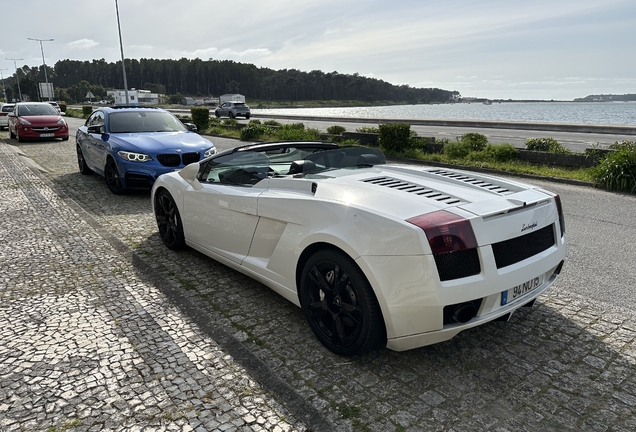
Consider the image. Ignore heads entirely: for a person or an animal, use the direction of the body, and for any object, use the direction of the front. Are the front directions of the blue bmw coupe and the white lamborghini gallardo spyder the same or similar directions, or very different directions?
very different directions

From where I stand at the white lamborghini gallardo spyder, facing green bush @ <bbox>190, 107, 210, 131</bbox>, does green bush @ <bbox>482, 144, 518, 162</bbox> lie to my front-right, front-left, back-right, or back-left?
front-right

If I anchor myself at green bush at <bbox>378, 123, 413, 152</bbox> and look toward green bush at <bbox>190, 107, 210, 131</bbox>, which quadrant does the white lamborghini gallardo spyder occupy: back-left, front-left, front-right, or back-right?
back-left

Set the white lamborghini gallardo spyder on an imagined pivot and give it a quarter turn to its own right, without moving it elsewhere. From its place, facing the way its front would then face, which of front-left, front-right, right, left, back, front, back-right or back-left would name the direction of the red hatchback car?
left

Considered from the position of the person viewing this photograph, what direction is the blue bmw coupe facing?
facing the viewer and to the right of the viewer

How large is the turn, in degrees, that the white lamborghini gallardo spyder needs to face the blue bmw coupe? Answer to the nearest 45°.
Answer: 0° — it already faces it

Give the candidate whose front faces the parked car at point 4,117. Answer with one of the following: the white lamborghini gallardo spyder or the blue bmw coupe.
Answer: the white lamborghini gallardo spyder

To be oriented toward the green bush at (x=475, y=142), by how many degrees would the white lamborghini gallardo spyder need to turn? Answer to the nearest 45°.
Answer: approximately 45° to its right

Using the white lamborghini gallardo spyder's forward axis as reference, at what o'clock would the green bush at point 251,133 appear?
The green bush is roughly at 1 o'clock from the white lamborghini gallardo spyder.

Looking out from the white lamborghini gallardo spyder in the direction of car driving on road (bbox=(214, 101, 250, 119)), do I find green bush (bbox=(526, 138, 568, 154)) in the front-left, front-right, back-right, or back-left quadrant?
front-right

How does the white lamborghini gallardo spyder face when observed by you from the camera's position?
facing away from the viewer and to the left of the viewer

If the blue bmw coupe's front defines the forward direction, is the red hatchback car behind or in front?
behind

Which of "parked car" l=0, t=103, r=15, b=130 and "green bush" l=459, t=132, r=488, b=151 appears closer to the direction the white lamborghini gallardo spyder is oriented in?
the parked car

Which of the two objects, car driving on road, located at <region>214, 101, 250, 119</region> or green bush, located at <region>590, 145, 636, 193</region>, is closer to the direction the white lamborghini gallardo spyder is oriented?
the car driving on road

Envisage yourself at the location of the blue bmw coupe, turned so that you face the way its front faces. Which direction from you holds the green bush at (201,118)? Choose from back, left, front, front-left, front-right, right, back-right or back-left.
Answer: back-left

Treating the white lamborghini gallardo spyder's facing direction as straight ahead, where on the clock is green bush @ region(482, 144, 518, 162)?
The green bush is roughly at 2 o'clock from the white lamborghini gallardo spyder.

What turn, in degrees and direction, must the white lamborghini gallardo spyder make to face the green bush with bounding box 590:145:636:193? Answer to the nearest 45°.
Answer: approximately 90° to its right
